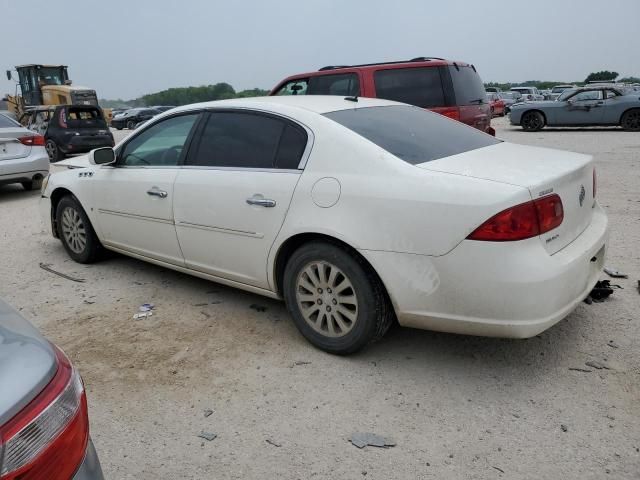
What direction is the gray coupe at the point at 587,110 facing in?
to the viewer's left

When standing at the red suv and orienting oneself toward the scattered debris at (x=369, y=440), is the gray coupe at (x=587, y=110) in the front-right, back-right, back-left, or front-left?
back-left

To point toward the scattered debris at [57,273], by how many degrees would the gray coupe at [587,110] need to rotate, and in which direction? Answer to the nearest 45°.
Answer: approximately 90° to its left

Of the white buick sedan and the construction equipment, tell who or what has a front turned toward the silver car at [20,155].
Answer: the white buick sedan

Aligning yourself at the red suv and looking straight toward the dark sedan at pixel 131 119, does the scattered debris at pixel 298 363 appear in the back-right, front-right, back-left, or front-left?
back-left

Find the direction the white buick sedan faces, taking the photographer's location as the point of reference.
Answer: facing away from the viewer and to the left of the viewer

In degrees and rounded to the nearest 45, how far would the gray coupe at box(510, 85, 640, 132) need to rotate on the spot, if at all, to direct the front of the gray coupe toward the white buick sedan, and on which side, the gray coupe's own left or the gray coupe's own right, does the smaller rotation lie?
approximately 90° to the gray coupe's own left

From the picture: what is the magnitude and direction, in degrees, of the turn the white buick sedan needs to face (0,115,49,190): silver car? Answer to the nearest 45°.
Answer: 0° — it already faces it

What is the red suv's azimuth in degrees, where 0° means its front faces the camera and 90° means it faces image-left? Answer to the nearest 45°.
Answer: approximately 135°

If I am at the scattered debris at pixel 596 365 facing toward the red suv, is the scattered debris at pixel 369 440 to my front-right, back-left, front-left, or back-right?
back-left

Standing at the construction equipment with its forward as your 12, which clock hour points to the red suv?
The red suv is roughly at 7 o'clock from the construction equipment.
